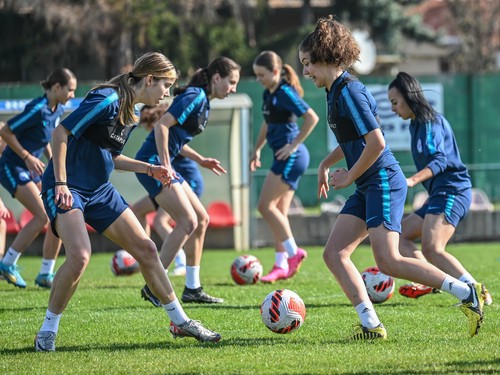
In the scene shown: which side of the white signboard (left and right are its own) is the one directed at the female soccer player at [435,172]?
front

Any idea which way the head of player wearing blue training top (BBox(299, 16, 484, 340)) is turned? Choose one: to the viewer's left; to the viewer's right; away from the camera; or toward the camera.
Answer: to the viewer's left

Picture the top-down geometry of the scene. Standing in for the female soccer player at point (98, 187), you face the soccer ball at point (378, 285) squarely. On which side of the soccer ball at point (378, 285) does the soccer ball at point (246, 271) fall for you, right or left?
left

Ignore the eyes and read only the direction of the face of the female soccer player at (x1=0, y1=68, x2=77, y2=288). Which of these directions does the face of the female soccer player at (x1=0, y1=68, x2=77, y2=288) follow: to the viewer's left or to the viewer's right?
to the viewer's right

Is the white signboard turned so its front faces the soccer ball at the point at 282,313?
yes

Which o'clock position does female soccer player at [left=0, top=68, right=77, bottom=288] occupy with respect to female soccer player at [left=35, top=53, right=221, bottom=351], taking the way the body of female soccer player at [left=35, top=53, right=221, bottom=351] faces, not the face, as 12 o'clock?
female soccer player at [left=0, top=68, right=77, bottom=288] is roughly at 7 o'clock from female soccer player at [left=35, top=53, right=221, bottom=351].

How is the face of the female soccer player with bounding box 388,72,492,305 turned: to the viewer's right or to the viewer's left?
to the viewer's left

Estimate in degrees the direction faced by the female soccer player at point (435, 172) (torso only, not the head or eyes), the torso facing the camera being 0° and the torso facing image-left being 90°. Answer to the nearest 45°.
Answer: approximately 90°

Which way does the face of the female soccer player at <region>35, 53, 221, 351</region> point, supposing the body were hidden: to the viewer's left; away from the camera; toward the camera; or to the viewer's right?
to the viewer's right
